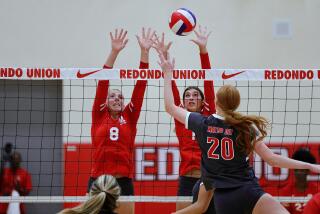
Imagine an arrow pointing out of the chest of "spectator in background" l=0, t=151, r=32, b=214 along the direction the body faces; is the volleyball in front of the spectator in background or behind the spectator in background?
in front

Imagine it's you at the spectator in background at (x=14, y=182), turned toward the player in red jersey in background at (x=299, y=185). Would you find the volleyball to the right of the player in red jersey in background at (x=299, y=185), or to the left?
right

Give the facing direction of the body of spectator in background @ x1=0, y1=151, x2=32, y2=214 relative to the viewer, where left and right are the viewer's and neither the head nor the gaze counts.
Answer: facing the viewer

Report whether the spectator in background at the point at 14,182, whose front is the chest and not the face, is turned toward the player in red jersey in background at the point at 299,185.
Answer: no

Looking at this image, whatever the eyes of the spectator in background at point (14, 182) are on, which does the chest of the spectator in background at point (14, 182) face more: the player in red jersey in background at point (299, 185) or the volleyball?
the volleyball
